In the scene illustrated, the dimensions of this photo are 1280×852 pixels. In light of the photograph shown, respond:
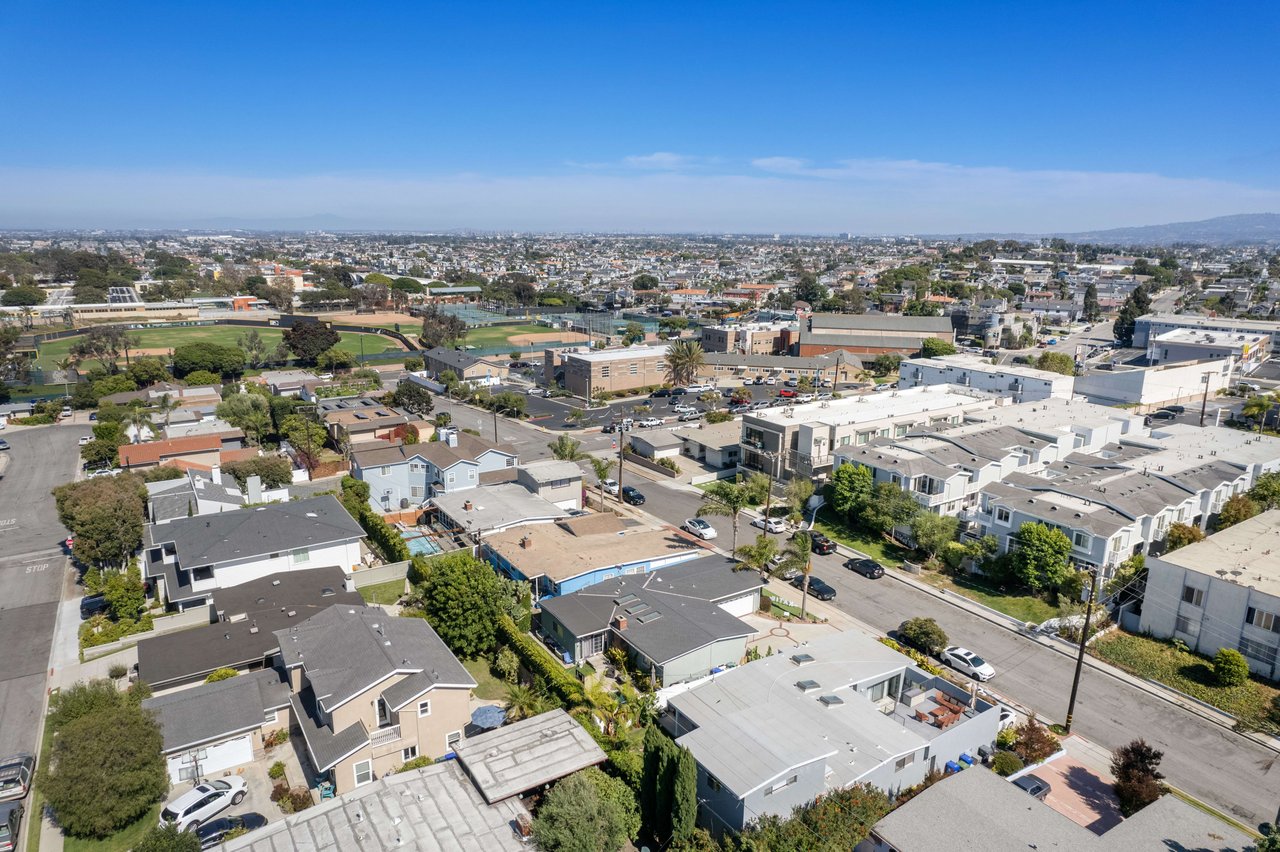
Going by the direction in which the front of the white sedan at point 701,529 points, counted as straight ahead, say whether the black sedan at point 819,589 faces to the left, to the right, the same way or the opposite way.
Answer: the same way

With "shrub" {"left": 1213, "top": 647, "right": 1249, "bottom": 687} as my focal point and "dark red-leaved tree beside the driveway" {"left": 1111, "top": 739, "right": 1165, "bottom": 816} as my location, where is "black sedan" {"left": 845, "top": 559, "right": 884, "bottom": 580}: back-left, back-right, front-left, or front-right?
front-left

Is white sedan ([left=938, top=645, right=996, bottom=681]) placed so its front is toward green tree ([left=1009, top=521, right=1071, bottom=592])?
no

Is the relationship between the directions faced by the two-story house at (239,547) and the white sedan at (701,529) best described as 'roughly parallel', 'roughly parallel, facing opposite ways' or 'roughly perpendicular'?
roughly perpendicular

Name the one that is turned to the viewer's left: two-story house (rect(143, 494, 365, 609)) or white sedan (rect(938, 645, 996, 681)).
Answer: the two-story house

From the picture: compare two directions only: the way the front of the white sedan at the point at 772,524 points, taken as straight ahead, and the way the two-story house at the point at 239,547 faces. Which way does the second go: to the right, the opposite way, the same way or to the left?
to the left

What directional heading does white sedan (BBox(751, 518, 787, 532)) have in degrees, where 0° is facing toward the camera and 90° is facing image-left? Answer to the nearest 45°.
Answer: approximately 135°

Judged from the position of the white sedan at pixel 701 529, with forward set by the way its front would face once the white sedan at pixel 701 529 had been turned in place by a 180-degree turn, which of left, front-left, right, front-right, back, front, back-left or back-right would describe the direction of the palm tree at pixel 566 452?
front

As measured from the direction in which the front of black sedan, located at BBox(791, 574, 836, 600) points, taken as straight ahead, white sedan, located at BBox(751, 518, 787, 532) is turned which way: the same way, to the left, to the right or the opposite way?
the opposite way

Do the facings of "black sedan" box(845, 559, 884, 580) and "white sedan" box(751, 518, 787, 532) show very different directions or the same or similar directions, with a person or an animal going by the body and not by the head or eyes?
same or similar directions

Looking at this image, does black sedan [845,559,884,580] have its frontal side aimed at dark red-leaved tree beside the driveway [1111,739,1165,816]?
no

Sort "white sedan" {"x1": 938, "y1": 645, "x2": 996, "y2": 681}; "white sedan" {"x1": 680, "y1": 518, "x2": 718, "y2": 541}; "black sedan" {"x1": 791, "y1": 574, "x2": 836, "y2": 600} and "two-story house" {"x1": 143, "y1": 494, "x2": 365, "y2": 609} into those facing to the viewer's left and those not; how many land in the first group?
1

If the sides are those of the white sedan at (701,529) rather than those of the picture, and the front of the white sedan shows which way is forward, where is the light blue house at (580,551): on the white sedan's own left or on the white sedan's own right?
on the white sedan's own right

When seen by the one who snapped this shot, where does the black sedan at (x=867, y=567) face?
facing away from the viewer and to the left of the viewer

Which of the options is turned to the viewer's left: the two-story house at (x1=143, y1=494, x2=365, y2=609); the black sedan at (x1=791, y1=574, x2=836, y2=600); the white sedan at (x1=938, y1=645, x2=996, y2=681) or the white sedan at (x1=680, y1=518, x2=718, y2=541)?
the two-story house

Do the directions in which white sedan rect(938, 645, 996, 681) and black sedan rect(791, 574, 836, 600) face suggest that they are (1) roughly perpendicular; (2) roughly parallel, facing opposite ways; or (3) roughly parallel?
roughly parallel

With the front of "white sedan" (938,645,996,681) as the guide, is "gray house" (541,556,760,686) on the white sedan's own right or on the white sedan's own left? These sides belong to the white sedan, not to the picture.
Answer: on the white sedan's own right

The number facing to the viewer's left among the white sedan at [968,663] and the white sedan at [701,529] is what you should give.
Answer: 0

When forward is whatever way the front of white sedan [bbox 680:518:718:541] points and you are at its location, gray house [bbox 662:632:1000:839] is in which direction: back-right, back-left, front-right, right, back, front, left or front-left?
front-right

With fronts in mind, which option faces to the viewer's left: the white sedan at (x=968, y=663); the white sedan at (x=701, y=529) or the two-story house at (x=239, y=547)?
the two-story house
